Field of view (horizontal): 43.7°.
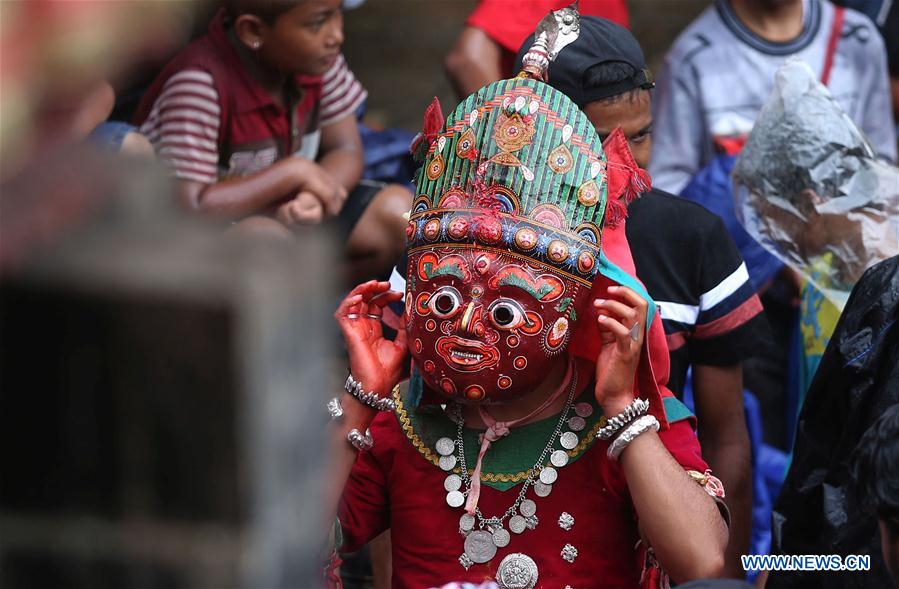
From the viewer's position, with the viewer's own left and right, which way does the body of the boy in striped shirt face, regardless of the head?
facing the viewer and to the right of the viewer

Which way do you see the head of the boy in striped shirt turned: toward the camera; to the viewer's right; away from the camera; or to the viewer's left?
to the viewer's right

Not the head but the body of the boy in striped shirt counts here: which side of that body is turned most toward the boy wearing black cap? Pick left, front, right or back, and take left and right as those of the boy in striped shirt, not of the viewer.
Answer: front

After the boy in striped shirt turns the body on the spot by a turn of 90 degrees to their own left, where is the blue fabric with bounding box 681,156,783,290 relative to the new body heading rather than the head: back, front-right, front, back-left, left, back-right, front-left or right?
front-right

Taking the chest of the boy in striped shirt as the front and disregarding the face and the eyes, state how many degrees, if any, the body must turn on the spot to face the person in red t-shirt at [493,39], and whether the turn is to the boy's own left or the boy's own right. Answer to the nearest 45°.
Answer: approximately 90° to the boy's own left
